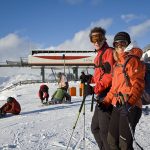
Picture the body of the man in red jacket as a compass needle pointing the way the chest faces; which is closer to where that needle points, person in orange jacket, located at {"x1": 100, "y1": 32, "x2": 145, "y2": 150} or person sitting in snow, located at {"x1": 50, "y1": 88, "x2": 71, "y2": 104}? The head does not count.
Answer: the person in orange jacket

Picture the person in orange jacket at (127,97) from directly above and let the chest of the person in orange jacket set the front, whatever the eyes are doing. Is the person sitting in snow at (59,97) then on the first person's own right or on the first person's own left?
on the first person's own right

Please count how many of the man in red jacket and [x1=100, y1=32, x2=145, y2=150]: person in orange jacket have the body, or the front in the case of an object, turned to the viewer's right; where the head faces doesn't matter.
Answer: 0

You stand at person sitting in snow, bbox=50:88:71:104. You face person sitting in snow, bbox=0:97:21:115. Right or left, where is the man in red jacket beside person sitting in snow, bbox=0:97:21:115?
left

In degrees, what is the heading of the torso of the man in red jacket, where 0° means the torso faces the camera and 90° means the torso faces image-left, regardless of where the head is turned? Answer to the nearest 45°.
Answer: approximately 45°

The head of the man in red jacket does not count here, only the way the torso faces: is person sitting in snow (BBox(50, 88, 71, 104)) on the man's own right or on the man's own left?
on the man's own right
